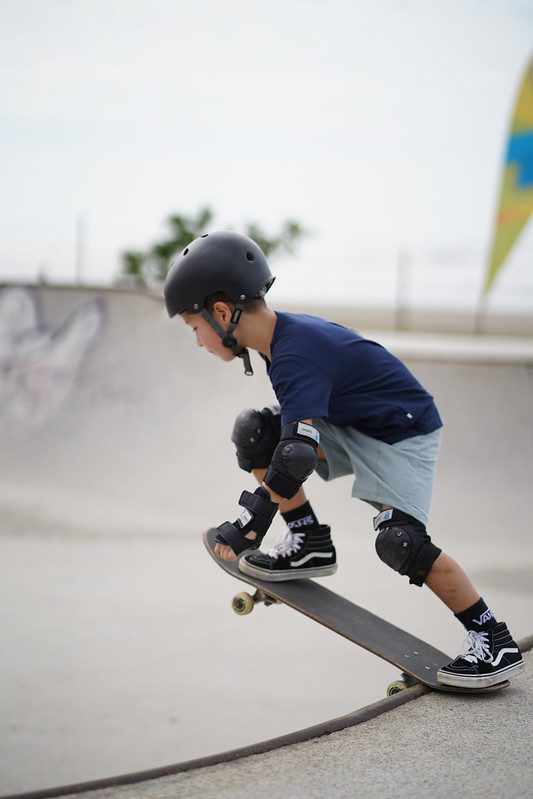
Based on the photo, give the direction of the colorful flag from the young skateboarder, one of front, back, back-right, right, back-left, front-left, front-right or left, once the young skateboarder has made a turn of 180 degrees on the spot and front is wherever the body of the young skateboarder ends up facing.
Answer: left

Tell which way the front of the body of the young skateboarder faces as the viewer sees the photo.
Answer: to the viewer's left
